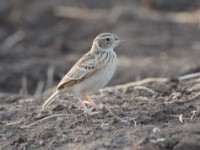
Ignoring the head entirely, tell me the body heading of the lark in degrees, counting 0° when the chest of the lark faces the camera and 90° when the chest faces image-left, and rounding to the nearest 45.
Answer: approximately 270°
